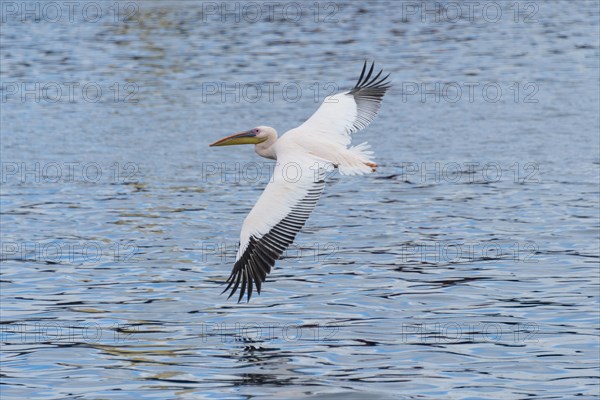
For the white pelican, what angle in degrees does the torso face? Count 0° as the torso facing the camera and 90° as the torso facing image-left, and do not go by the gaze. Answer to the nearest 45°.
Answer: approximately 90°
